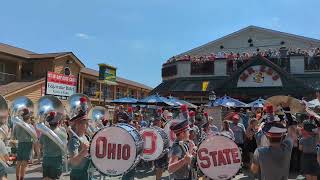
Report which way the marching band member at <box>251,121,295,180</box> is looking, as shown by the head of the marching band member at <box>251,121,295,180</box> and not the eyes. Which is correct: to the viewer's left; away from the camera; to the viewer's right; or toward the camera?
away from the camera

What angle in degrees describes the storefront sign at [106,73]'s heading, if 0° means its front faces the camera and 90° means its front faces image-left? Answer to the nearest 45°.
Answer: approximately 315°

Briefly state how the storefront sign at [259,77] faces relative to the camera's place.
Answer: facing the viewer

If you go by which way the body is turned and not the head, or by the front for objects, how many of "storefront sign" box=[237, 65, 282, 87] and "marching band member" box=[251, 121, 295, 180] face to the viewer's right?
0

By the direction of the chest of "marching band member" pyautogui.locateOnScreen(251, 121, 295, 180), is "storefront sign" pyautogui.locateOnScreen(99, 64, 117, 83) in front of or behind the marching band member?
in front

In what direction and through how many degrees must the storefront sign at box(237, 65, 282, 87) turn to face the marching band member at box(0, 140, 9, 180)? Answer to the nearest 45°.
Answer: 0° — it already faces them

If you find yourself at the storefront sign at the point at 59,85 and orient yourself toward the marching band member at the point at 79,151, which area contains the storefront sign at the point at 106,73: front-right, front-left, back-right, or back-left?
back-left

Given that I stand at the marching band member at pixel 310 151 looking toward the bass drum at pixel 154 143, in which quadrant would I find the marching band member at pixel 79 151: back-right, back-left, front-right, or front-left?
front-left

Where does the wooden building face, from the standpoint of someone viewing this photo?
facing the viewer and to the right of the viewer

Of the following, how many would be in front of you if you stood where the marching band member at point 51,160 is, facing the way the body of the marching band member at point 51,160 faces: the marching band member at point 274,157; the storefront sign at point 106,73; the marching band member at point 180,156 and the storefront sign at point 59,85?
2

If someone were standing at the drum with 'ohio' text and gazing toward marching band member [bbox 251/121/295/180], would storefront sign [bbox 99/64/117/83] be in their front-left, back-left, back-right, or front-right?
back-left

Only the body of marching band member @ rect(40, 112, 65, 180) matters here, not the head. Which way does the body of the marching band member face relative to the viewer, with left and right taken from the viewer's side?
facing away from the viewer
